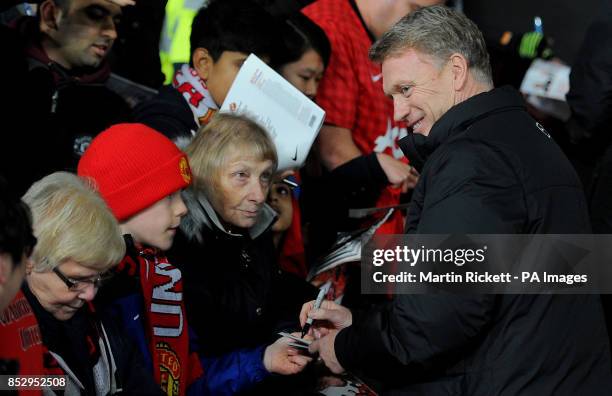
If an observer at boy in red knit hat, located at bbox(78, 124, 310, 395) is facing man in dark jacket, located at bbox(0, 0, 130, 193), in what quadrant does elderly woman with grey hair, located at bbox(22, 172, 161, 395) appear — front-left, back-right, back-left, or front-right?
back-left

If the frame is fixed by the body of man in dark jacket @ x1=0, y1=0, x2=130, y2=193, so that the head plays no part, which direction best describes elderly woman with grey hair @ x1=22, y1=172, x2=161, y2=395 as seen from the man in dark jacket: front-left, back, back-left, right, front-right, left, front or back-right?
front-right

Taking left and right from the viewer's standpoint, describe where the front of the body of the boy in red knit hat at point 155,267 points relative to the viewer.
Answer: facing to the right of the viewer

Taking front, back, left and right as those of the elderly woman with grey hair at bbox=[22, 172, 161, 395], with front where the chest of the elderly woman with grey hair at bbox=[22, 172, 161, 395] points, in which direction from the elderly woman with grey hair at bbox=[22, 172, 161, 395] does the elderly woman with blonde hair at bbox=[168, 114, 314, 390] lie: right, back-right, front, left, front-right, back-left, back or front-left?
left

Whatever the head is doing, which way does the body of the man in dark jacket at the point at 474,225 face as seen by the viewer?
to the viewer's left

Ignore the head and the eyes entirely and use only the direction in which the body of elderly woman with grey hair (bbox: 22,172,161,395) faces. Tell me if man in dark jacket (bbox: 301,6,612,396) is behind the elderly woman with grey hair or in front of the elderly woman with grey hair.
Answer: in front

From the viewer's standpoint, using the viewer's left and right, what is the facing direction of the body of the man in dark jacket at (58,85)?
facing the viewer and to the right of the viewer

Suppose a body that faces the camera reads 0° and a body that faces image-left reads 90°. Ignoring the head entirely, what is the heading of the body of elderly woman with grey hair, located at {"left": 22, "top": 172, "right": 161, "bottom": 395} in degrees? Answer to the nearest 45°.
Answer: approximately 315°

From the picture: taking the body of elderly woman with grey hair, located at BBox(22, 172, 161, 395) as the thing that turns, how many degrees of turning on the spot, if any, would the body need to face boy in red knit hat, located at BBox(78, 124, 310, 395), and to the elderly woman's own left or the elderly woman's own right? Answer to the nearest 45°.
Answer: approximately 90° to the elderly woman's own left

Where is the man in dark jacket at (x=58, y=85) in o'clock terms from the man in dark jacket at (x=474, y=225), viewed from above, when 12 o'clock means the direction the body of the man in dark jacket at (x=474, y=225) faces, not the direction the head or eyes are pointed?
the man in dark jacket at (x=58, y=85) is roughly at 1 o'clock from the man in dark jacket at (x=474, y=225).

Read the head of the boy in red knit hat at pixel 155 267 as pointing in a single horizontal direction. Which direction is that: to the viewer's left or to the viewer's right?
to the viewer's right

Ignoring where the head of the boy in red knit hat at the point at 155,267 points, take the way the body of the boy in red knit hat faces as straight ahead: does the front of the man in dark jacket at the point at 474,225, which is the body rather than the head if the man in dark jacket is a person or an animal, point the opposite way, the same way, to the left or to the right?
the opposite way

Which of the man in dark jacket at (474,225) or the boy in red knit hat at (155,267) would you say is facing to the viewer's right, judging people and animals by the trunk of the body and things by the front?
the boy in red knit hat

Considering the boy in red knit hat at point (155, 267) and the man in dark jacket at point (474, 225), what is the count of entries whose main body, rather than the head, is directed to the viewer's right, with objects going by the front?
1

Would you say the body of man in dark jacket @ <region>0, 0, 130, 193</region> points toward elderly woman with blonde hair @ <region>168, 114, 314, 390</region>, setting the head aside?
yes

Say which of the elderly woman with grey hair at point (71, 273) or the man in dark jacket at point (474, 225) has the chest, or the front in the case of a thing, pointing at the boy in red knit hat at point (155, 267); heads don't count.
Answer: the man in dark jacket

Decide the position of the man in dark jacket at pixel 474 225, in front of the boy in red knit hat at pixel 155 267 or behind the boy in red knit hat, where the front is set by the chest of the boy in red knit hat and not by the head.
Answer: in front

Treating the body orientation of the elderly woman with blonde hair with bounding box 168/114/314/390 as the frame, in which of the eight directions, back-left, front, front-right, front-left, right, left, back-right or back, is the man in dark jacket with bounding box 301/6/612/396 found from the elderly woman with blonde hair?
front
